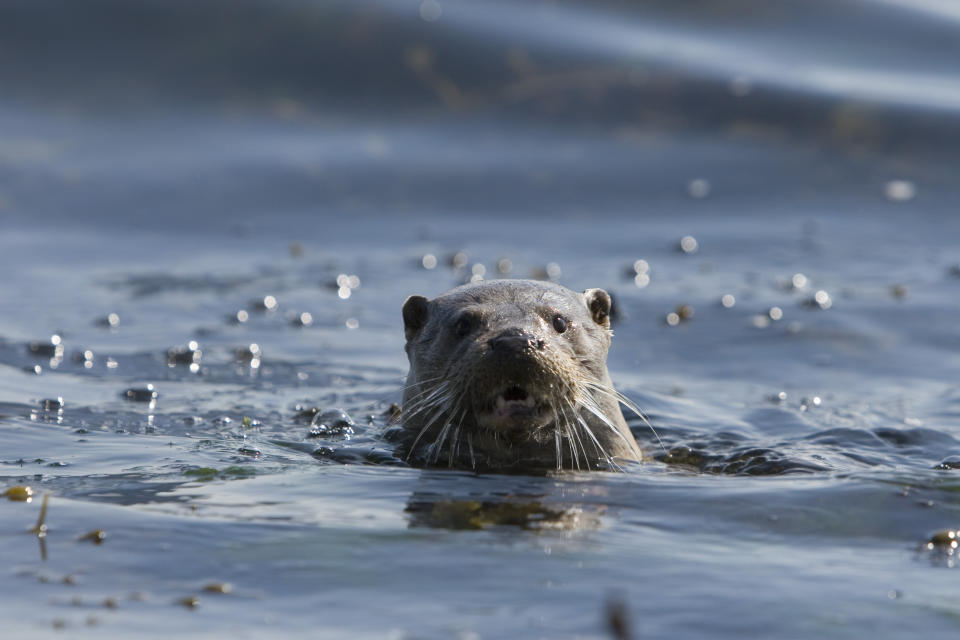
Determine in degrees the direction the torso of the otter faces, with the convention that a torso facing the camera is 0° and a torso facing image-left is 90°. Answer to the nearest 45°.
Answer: approximately 0°
